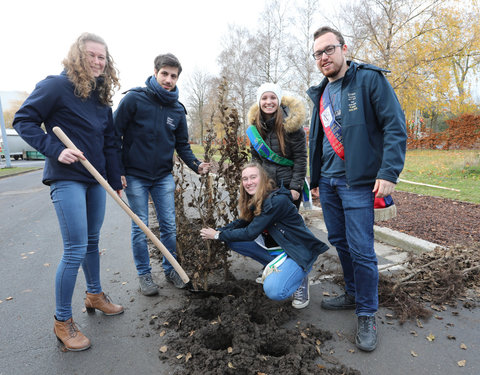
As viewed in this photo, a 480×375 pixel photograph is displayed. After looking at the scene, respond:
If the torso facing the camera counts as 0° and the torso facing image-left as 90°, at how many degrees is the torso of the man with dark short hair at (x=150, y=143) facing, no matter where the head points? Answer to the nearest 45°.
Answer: approximately 315°

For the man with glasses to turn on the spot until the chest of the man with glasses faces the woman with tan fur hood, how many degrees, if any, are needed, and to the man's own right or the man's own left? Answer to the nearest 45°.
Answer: approximately 90° to the man's own right

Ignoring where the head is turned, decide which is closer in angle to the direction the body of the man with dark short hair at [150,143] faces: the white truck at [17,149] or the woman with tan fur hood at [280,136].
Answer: the woman with tan fur hood

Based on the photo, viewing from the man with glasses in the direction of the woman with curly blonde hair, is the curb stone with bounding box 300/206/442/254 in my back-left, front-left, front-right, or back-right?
back-right

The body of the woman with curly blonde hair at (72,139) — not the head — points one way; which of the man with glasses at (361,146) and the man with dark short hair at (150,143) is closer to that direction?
the man with glasses

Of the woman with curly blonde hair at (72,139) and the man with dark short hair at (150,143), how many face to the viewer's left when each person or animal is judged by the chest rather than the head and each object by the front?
0

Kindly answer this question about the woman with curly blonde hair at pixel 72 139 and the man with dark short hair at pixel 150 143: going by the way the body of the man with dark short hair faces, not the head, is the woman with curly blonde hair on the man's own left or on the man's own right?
on the man's own right

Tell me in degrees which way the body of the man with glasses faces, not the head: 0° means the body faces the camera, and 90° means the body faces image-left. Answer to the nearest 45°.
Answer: approximately 45°
